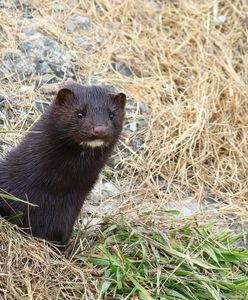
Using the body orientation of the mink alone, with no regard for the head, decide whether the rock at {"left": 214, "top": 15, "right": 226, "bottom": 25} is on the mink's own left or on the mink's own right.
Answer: on the mink's own left

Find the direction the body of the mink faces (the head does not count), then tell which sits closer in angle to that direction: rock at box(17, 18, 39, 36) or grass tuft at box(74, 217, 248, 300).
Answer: the grass tuft

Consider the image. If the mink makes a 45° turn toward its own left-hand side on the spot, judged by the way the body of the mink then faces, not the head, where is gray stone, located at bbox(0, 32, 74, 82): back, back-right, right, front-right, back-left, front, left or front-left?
left

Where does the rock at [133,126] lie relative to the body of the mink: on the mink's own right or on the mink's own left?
on the mink's own left

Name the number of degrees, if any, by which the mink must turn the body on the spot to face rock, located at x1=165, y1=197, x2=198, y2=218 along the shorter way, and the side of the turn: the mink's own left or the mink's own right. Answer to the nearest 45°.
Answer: approximately 90° to the mink's own left

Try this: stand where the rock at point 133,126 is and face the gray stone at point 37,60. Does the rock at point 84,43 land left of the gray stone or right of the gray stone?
right

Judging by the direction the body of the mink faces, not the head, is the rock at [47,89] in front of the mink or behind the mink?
behind

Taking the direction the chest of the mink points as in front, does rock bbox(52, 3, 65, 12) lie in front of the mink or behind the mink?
behind

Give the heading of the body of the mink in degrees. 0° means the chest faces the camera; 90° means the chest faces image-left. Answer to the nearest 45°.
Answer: approximately 315°

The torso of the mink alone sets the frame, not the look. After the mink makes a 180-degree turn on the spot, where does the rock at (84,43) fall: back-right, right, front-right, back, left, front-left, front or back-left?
front-right
